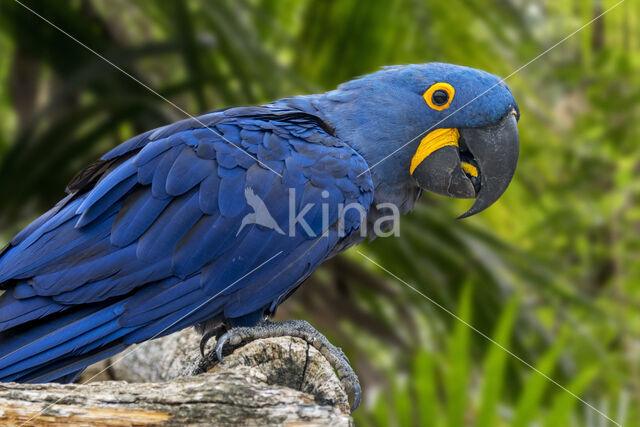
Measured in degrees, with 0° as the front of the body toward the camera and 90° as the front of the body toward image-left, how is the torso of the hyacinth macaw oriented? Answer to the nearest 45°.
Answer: approximately 270°
